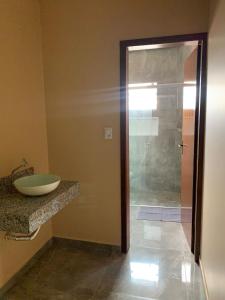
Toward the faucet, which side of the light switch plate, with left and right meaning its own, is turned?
right

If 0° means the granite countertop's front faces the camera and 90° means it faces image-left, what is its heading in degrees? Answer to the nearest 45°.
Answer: approximately 315°

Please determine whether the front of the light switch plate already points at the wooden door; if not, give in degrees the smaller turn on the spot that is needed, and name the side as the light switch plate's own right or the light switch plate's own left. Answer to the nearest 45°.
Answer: approximately 90° to the light switch plate's own left

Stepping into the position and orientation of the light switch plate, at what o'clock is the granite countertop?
The granite countertop is roughly at 1 o'clock from the light switch plate.

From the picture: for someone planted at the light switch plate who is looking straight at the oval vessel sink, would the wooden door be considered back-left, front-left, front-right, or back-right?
back-left

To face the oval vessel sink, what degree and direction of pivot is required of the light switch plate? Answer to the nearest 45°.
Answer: approximately 45° to its right
